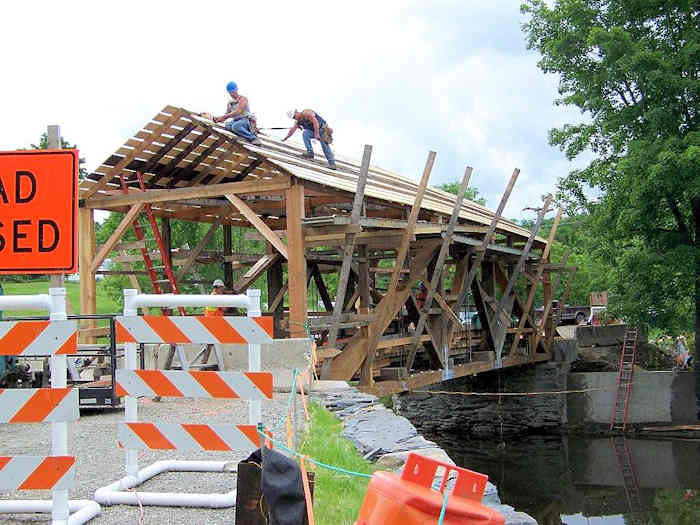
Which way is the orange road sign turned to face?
toward the camera

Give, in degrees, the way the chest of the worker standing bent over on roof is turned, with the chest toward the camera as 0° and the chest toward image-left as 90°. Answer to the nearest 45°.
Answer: approximately 90°

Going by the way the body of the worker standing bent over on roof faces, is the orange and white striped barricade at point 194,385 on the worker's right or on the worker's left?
on the worker's left

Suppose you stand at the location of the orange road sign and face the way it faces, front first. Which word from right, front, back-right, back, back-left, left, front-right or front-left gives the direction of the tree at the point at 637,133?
back-left
